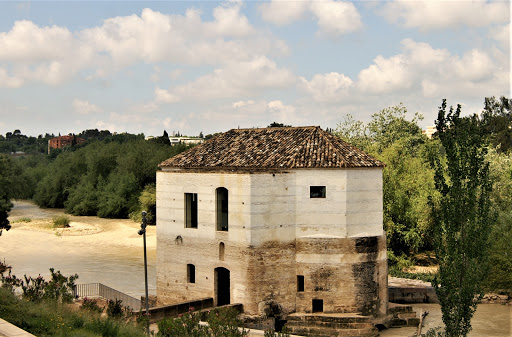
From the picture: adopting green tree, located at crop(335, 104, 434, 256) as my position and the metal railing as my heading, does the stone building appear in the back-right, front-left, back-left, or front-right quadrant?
front-left

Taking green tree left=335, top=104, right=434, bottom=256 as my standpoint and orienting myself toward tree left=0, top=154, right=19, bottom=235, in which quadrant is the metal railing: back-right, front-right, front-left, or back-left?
front-left

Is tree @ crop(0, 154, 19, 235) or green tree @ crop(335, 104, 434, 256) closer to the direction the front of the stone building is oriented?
the tree

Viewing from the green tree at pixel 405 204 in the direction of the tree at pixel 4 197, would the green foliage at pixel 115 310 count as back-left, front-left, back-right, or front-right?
front-left

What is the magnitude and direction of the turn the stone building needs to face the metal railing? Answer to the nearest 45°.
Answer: approximately 90° to its right

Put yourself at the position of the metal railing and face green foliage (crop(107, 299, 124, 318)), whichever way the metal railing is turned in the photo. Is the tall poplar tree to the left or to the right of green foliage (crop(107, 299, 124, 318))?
left

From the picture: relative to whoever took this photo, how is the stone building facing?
facing the viewer and to the left of the viewer

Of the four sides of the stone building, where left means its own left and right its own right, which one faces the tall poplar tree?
left

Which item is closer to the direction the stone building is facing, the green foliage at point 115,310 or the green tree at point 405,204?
the green foliage

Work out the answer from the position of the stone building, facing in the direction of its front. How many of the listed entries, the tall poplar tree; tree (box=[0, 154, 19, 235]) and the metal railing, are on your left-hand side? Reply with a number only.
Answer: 1

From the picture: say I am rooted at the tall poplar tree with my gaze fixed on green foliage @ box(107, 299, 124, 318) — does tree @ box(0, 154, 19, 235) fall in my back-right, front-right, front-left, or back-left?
front-right

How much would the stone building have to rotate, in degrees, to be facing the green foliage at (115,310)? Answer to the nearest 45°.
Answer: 0° — it already faces it

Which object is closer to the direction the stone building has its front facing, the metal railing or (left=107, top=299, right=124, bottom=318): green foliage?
the green foliage

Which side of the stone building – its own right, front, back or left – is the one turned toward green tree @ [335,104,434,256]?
back

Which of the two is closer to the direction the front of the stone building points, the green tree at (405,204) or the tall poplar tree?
the tall poplar tree

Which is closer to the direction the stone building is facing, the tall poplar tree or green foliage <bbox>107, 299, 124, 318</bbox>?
the green foliage

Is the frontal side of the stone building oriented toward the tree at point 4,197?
no
